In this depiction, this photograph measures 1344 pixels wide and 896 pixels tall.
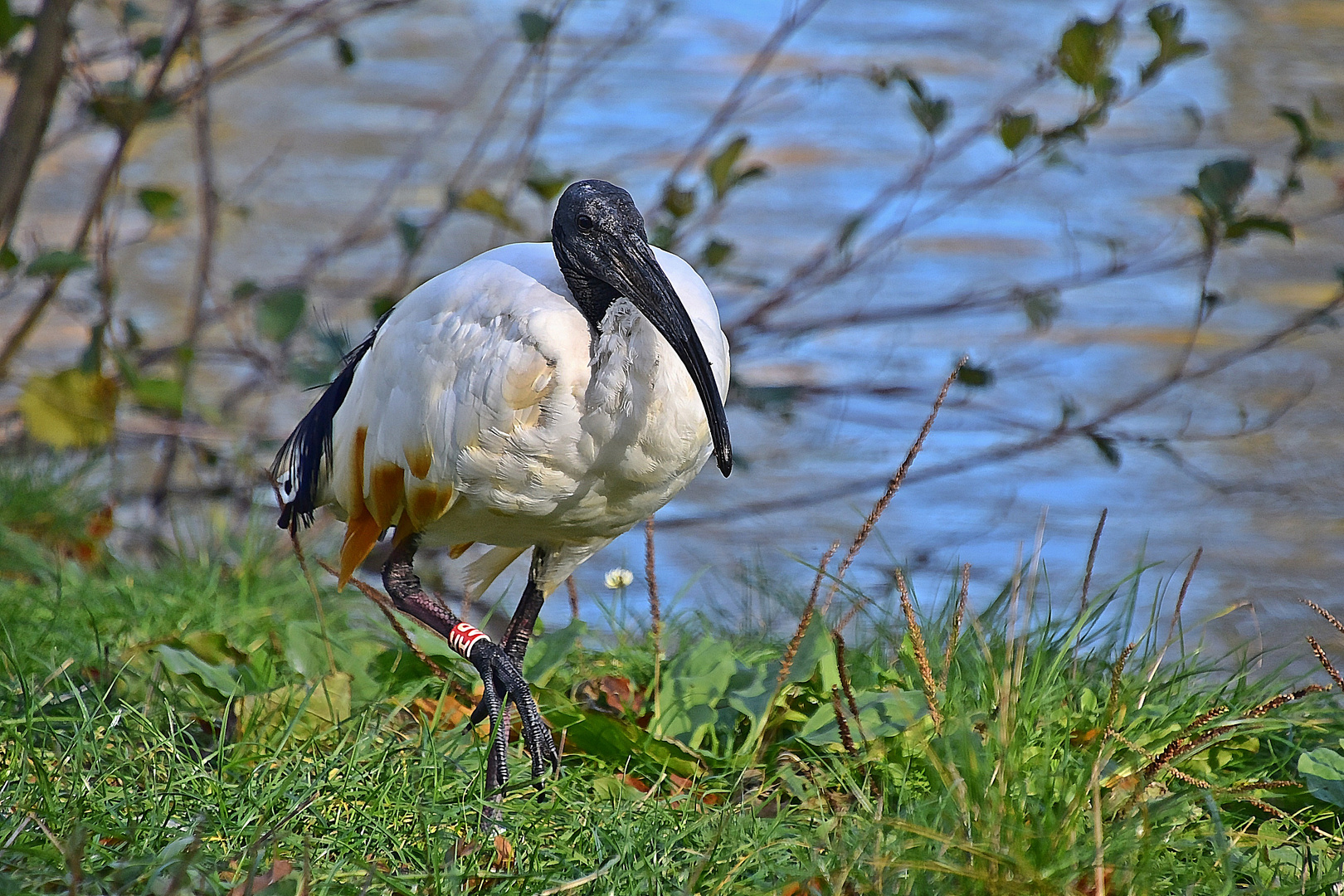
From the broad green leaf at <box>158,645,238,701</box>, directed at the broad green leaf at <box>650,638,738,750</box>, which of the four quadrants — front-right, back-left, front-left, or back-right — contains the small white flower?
front-left

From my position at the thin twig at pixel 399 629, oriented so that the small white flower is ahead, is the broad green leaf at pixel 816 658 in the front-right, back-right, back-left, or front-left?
front-right

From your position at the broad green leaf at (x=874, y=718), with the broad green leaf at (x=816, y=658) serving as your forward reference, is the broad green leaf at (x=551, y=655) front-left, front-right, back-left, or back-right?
front-left

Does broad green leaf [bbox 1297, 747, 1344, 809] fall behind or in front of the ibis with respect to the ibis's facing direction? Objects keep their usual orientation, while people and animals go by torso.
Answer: in front

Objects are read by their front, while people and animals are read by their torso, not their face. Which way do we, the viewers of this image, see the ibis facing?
facing the viewer and to the right of the viewer
